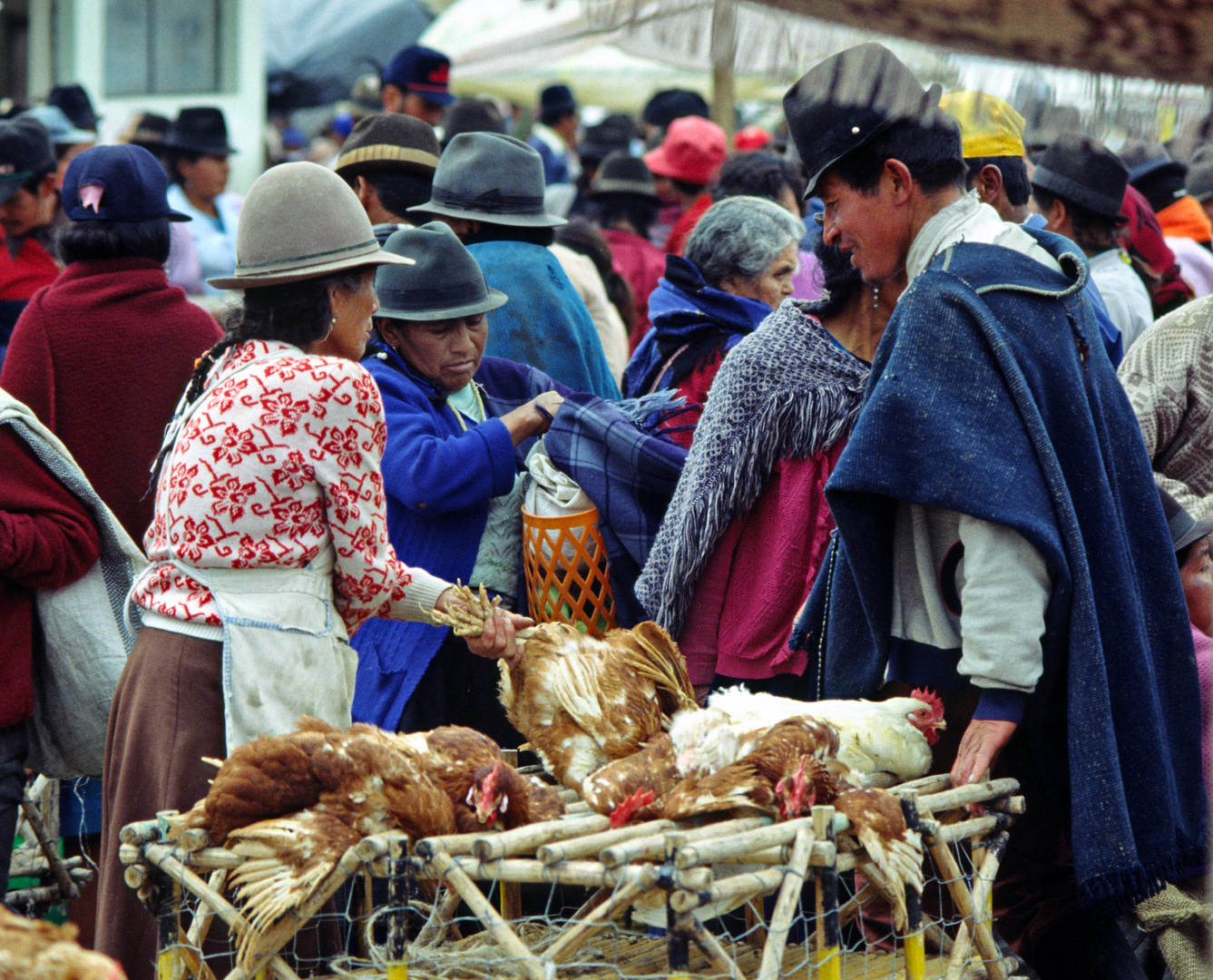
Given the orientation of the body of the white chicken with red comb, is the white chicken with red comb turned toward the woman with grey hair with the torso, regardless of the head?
no

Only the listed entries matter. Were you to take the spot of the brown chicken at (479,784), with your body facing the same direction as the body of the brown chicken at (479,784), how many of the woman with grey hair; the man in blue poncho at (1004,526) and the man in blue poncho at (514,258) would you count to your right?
0

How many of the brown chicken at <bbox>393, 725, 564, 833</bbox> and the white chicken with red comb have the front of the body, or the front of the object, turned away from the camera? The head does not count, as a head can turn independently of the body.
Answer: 0

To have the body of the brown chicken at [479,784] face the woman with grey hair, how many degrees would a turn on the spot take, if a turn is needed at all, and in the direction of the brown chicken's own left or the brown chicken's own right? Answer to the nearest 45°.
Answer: approximately 135° to the brown chicken's own left

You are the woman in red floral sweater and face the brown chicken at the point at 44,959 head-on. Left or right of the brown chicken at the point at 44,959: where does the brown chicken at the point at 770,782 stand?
left

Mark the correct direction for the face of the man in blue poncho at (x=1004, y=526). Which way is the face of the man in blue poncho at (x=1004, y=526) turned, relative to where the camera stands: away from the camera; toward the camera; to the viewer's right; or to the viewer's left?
to the viewer's left

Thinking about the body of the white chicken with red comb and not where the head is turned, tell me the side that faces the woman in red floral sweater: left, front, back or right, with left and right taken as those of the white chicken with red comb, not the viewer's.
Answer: back

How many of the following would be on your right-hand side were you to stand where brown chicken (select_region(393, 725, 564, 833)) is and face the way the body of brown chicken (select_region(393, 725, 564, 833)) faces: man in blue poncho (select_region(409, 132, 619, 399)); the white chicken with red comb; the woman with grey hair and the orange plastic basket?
0

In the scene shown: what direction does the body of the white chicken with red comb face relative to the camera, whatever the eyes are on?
to the viewer's right

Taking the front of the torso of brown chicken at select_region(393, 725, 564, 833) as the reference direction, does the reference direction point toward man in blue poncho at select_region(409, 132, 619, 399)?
no

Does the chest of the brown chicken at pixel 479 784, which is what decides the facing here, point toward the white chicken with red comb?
no
